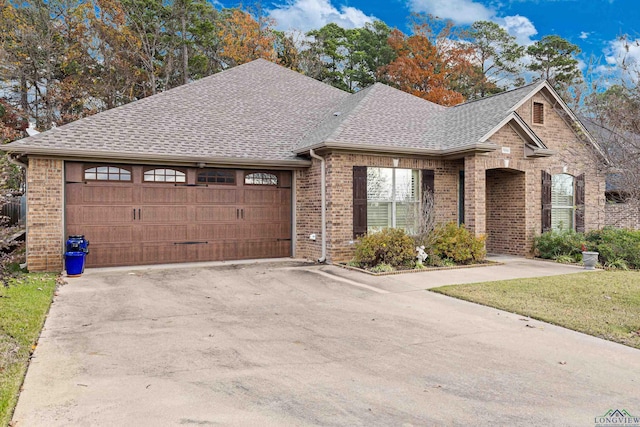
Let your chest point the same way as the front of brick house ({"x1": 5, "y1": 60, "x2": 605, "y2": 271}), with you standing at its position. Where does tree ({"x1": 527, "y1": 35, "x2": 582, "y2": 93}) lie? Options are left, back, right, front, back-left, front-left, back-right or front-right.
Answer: back-left

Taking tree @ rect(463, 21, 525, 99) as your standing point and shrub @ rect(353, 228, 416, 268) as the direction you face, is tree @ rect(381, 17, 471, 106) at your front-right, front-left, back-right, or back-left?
front-right

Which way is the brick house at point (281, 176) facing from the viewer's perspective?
toward the camera

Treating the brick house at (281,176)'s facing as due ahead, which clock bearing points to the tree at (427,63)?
The tree is roughly at 7 o'clock from the brick house.

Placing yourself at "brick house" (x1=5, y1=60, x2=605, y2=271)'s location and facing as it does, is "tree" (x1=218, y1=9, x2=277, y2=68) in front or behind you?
behind

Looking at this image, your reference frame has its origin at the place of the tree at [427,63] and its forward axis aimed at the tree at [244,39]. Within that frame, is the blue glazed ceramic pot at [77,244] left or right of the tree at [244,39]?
left

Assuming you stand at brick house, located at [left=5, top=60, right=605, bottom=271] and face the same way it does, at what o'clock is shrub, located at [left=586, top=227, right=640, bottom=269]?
The shrub is roughly at 9 o'clock from the brick house.

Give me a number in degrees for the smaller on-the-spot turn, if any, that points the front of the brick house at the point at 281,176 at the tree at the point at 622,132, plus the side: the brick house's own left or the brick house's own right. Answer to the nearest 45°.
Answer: approximately 45° to the brick house's own left

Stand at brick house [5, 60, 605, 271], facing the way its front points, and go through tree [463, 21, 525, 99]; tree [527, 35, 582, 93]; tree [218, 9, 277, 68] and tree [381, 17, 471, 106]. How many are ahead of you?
0

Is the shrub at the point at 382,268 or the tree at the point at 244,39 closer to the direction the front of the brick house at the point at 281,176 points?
the shrub

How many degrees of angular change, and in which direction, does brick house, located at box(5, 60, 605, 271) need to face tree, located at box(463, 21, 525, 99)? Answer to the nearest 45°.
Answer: approximately 135° to its left

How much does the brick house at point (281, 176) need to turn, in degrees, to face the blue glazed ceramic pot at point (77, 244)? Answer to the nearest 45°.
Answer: approximately 45° to its right

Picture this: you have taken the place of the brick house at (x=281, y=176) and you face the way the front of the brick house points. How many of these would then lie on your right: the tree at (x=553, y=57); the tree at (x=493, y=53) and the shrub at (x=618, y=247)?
0
